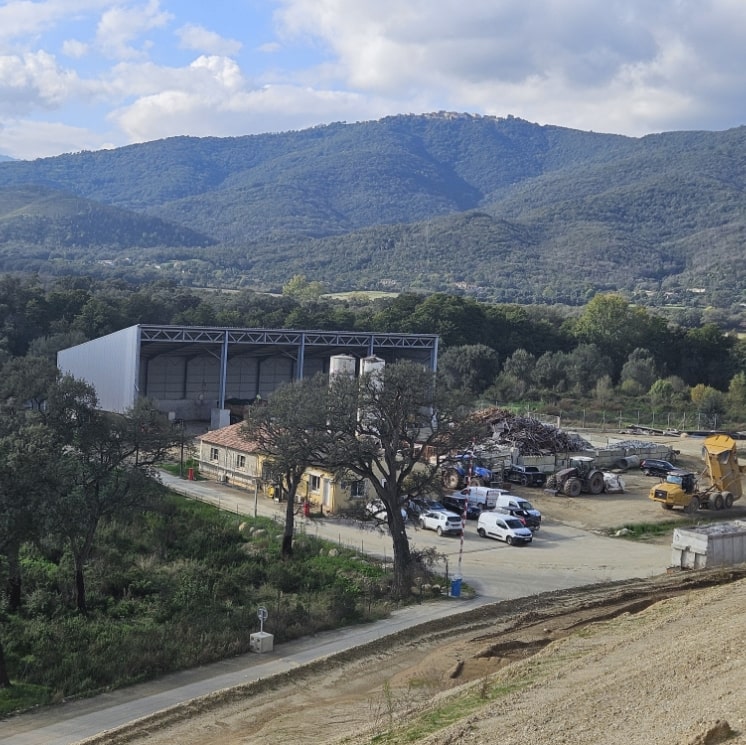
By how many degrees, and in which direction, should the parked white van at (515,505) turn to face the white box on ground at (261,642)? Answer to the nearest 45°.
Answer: approximately 45° to its right

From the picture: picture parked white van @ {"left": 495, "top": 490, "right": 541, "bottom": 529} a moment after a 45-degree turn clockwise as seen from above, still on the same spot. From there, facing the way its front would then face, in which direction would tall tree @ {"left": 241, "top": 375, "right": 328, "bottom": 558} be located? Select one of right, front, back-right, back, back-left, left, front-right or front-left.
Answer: front-right

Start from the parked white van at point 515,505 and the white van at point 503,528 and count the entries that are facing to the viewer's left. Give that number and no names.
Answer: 0

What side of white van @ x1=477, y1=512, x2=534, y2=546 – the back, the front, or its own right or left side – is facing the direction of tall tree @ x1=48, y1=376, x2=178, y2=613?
right

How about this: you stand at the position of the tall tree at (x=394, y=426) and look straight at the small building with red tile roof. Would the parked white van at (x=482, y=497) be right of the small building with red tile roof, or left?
right

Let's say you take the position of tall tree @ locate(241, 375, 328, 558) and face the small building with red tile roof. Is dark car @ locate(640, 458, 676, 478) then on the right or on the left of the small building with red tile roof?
right

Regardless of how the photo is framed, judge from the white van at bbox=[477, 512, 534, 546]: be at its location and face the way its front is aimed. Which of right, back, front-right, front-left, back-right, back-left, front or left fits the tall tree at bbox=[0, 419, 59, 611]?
right

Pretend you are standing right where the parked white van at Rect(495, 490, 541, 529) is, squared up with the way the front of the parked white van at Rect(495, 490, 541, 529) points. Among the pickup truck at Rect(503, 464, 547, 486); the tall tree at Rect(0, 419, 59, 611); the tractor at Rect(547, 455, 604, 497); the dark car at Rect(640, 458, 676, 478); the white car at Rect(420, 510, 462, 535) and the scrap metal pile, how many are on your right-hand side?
2

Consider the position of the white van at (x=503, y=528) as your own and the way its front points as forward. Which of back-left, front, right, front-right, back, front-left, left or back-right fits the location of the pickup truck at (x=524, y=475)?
back-left

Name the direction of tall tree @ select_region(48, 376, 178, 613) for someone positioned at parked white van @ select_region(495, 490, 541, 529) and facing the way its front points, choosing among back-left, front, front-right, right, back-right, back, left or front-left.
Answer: right

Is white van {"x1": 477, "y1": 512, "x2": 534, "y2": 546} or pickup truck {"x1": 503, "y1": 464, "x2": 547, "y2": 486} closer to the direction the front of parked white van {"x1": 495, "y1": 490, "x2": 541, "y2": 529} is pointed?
the white van
